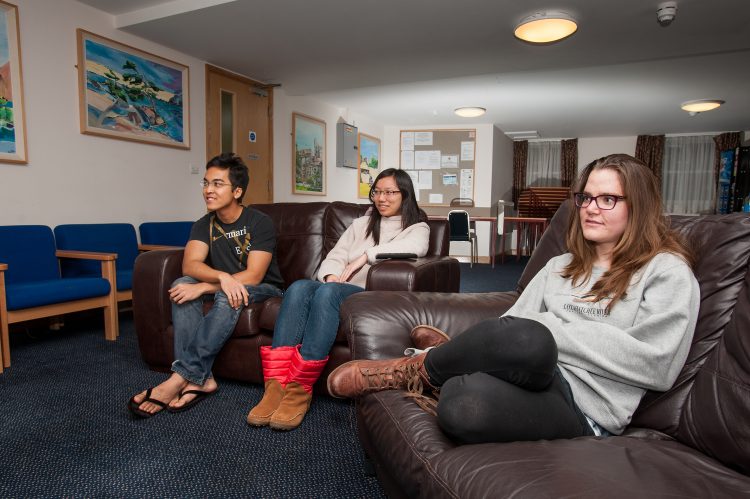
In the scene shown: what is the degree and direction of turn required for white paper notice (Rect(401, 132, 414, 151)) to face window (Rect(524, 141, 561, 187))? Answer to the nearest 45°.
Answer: approximately 135° to its left

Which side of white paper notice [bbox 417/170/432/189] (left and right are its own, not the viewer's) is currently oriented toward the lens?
front

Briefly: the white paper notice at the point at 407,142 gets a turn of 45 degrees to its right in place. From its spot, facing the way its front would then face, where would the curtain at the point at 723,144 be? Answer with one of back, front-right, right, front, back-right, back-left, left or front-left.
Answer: back-left

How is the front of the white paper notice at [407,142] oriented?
toward the camera

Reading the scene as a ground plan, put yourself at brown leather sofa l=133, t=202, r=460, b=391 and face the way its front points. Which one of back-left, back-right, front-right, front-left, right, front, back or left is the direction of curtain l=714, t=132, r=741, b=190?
back

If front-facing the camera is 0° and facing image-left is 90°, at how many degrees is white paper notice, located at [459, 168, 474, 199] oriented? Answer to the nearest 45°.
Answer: approximately 0°

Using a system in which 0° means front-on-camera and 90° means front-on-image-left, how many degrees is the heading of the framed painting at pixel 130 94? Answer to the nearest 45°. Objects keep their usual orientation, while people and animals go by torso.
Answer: approximately 315°

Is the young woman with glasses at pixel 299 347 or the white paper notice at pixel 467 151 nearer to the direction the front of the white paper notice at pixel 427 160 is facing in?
the young woman with glasses

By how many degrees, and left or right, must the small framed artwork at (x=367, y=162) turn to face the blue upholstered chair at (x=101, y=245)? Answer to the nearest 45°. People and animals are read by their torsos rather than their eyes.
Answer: approximately 90° to its right

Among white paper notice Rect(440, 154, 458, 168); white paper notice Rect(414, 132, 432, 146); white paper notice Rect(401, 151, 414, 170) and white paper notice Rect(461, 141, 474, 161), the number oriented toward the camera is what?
4

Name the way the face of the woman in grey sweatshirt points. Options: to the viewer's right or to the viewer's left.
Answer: to the viewer's left

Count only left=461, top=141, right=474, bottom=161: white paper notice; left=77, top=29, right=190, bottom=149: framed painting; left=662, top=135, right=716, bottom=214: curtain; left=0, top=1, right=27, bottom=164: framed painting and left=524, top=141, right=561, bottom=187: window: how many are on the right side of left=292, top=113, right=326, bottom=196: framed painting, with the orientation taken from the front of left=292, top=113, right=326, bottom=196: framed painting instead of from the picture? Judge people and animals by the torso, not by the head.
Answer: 2

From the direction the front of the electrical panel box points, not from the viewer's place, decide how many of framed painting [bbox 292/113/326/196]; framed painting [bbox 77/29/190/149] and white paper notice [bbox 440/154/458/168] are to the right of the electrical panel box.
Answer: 2

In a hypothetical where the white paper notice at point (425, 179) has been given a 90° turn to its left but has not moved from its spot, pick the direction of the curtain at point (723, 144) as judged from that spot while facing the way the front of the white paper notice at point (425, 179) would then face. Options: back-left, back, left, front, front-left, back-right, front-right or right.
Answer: front

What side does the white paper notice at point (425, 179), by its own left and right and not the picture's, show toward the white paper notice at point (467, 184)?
left

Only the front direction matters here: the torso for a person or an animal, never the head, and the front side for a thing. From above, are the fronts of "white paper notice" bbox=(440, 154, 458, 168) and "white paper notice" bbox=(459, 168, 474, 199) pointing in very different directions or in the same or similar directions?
same or similar directions

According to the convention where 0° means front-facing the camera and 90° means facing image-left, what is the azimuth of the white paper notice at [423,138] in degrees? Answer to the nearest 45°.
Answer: approximately 0°
